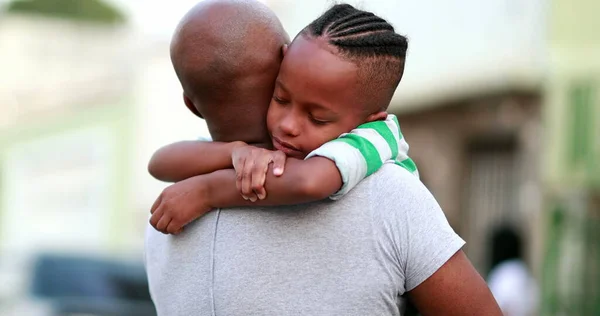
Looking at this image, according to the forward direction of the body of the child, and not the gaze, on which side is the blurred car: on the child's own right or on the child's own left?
on the child's own right

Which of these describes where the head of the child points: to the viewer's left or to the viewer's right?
to the viewer's left

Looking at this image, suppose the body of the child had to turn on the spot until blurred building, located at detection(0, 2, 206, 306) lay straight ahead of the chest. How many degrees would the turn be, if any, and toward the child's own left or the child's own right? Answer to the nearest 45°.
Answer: approximately 135° to the child's own right

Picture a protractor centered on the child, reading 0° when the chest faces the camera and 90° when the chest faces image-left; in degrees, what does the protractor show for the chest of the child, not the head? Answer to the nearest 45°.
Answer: approximately 45°
